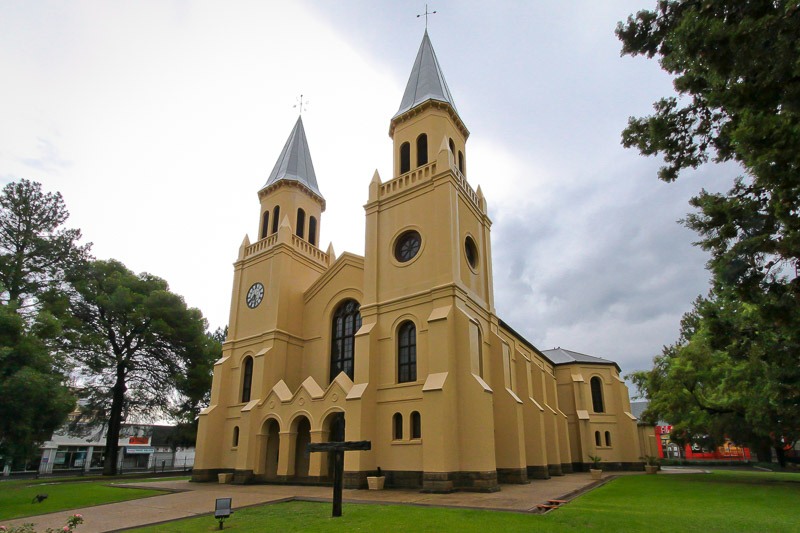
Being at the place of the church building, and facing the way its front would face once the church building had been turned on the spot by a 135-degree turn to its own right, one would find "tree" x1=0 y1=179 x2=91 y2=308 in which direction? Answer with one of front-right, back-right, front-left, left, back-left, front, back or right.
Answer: left

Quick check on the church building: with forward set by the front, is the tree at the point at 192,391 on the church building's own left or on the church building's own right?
on the church building's own right

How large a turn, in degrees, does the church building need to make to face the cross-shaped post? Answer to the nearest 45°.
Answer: approximately 45° to its left

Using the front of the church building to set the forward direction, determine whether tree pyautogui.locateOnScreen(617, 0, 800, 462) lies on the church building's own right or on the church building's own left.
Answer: on the church building's own left

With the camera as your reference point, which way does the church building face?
facing the viewer and to the left of the viewer
